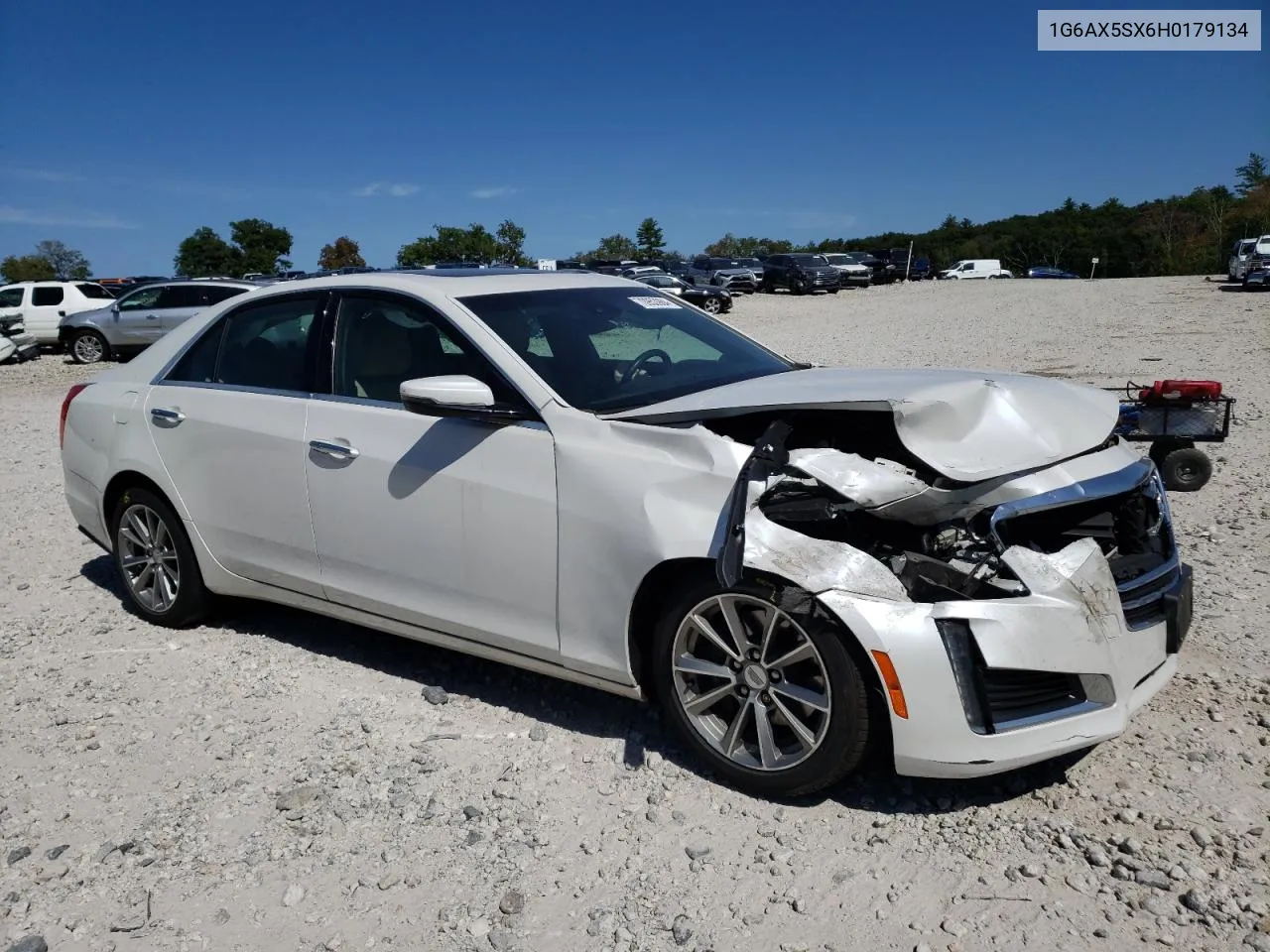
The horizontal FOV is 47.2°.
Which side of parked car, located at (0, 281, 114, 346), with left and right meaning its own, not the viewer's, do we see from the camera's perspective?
left

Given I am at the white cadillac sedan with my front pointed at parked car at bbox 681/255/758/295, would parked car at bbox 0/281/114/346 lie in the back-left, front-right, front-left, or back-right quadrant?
front-left

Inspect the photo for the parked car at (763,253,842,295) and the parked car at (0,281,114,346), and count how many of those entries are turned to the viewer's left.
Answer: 1

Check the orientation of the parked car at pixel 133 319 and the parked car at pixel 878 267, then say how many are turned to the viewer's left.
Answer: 1

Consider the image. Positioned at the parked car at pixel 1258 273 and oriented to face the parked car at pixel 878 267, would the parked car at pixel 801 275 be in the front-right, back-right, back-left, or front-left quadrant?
front-left

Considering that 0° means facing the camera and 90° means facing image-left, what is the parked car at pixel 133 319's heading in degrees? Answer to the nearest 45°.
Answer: approximately 90°

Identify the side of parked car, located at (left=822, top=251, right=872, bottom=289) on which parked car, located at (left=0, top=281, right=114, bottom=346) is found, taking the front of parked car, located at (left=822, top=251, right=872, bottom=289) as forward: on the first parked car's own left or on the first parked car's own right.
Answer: on the first parked car's own right

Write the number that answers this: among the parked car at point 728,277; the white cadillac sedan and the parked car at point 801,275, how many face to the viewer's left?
0

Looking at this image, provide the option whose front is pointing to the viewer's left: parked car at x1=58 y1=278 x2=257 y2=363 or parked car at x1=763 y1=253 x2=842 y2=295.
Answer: parked car at x1=58 y1=278 x2=257 y2=363

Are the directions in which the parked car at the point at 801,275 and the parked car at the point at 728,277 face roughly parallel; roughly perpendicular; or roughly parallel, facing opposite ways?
roughly parallel

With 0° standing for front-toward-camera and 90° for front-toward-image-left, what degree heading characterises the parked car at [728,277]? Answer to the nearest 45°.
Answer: approximately 315°

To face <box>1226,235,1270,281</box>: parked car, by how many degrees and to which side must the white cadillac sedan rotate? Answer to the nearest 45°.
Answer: approximately 90° to its left

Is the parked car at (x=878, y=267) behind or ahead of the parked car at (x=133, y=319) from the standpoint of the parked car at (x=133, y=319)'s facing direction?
behind

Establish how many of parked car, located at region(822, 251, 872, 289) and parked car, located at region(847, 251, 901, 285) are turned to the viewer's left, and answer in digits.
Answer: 0
